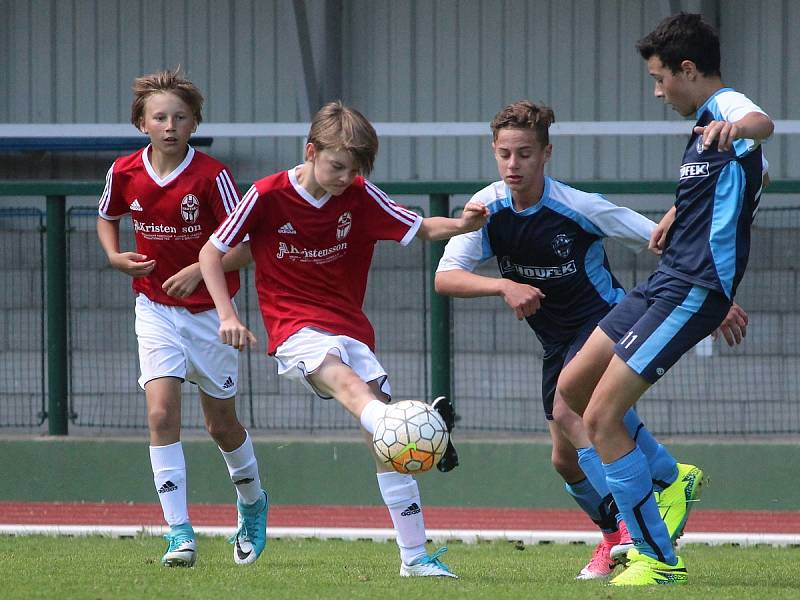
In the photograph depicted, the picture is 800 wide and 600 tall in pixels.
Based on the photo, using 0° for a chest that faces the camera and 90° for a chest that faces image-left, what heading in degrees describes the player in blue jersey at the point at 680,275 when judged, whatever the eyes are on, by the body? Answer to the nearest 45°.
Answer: approximately 90°

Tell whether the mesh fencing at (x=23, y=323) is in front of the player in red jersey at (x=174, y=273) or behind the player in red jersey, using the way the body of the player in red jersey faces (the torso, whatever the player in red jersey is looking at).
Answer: behind

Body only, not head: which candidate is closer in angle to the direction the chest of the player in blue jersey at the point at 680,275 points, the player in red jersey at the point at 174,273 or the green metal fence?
the player in red jersey

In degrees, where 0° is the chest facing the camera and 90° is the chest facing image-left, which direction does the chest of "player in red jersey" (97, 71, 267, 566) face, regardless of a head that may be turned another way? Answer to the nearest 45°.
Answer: approximately 0°

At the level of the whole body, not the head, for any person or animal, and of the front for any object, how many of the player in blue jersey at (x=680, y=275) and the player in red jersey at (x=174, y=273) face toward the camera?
1

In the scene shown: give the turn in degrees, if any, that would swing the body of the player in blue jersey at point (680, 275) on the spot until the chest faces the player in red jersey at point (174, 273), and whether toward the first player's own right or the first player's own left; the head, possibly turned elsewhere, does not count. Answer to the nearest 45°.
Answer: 0° — they already face them
